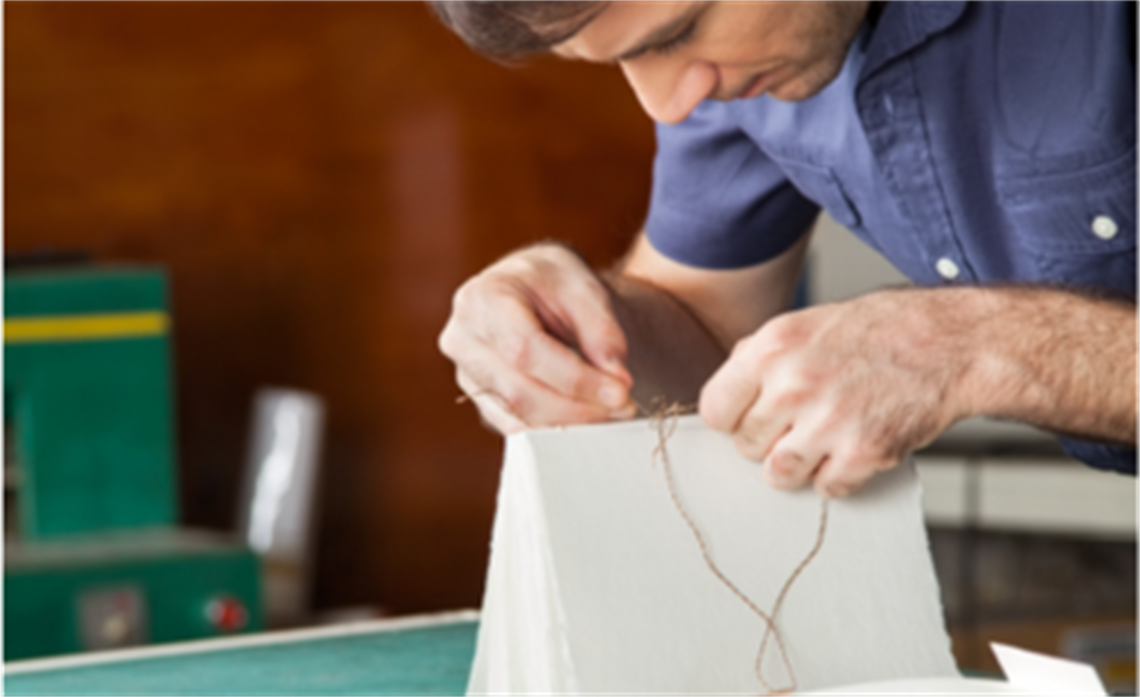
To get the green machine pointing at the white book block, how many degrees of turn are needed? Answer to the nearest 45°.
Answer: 0° — it already faces it

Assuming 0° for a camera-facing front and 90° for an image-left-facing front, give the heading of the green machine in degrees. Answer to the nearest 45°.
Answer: approximately 0°

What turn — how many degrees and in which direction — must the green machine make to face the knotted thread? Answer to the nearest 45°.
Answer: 0° — it already faces it

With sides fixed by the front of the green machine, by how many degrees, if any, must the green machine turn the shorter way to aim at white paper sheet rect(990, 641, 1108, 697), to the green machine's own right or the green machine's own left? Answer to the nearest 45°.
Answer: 0° — it already faces it
